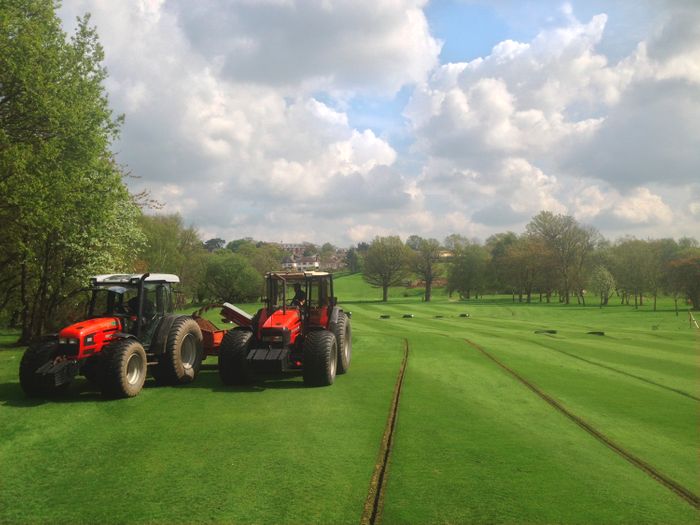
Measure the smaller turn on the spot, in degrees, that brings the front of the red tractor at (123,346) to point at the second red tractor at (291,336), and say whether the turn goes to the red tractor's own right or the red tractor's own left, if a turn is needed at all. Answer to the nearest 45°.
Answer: approximately 135° to the red tractor's own left

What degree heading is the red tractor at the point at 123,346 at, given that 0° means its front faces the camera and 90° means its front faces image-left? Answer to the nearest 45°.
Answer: approximately 45°

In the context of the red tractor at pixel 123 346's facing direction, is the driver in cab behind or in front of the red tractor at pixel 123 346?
behind

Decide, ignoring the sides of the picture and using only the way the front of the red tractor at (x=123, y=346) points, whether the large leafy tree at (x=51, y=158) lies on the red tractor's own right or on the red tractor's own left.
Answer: on the red tractor's own right
